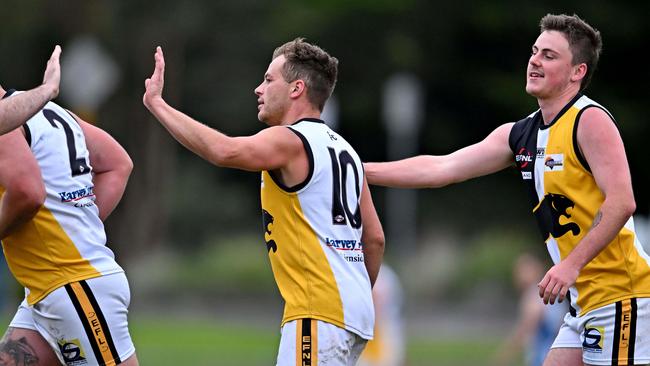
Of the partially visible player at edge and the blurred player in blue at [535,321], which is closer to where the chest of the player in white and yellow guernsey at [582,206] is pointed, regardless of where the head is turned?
the partially visible player at edge

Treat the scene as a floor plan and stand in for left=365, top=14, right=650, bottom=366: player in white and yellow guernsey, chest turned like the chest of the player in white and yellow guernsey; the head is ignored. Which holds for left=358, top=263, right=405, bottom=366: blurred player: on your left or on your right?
on your right

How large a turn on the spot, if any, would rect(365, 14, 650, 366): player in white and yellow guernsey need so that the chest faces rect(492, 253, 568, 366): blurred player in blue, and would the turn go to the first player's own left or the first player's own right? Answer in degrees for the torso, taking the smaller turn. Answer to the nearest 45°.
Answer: approximately 135° to the first player's own right

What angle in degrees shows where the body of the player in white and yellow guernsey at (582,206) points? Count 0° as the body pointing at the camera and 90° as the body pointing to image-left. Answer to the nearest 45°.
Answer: approximately 45°

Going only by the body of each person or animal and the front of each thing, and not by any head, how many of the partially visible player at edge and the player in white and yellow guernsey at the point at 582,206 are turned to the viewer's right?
0

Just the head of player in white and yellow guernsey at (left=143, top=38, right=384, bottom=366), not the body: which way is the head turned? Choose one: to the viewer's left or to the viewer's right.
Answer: to the viewer's left

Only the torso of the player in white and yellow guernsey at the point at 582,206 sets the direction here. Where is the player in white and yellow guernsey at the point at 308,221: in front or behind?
in front
